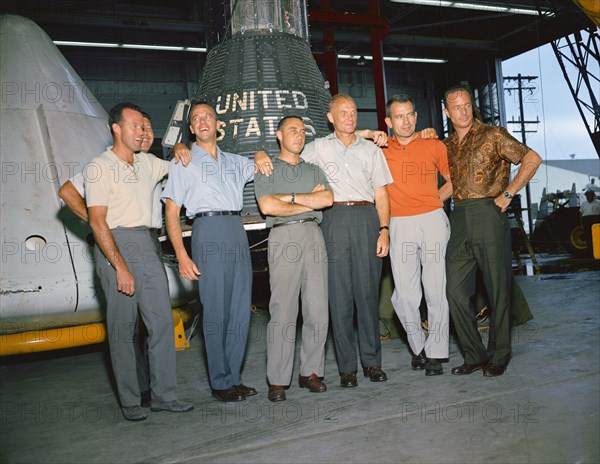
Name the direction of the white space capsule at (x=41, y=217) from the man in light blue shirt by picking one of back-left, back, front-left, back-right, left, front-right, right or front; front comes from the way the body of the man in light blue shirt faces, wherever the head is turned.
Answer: back

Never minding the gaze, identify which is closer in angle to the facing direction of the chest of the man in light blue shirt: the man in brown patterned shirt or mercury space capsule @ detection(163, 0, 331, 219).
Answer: the man in brown patterned shirt

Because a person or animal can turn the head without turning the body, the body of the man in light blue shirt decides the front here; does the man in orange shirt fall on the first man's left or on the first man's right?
on the first man's left

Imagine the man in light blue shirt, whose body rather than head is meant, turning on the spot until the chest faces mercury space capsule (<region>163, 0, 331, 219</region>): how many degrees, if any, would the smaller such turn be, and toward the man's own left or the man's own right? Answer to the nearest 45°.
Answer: approximately 135° to the man's own left

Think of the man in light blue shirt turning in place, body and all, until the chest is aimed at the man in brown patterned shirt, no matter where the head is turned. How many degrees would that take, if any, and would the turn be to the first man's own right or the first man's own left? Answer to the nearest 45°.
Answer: approximately 45° to the first man's own left

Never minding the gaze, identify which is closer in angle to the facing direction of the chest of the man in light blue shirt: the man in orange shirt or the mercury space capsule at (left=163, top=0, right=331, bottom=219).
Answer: the man in orange shirt
